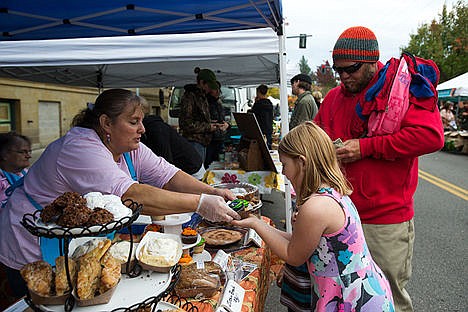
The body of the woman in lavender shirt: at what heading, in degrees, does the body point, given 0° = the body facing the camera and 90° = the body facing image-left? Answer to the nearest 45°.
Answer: approximately 270°

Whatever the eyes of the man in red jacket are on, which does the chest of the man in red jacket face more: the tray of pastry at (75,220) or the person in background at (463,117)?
the tray of pastry

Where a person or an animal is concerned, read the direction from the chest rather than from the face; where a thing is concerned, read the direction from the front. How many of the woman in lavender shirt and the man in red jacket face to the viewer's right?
1

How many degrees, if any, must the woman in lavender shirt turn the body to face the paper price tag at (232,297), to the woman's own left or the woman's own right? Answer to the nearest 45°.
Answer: approximately 45° to the woman's own right

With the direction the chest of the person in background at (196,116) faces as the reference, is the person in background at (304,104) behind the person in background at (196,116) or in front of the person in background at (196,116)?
in front

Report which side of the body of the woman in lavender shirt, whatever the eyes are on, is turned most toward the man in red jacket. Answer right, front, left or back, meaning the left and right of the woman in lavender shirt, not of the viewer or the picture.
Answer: front

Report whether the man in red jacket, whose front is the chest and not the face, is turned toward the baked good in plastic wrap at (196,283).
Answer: yes

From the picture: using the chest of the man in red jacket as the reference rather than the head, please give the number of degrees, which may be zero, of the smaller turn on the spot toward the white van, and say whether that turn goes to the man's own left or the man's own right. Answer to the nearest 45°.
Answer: approximately 90° to the man's own right

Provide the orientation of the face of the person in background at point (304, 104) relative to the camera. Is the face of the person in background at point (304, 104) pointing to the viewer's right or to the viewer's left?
to the viewer's left
